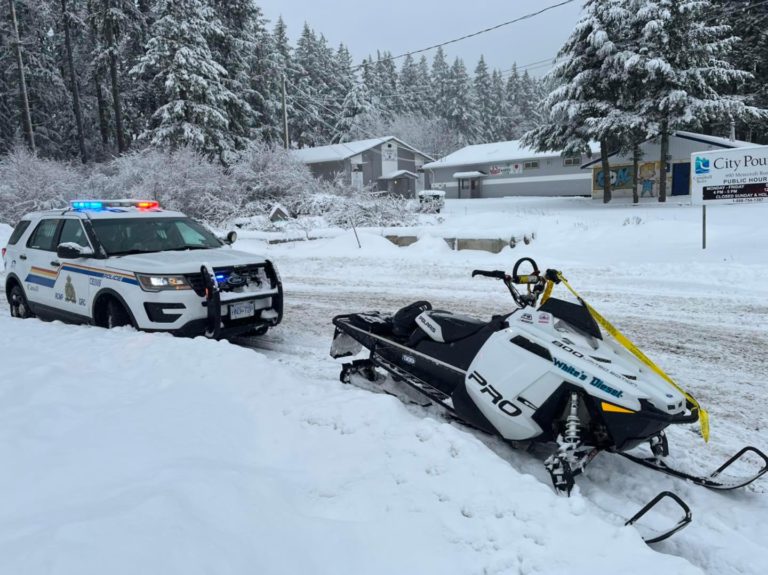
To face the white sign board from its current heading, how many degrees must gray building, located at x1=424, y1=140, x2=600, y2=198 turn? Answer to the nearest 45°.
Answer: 0° — it already faces it

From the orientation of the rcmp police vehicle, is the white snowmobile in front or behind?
in front

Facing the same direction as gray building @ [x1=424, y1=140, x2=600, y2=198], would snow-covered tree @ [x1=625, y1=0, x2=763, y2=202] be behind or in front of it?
in front

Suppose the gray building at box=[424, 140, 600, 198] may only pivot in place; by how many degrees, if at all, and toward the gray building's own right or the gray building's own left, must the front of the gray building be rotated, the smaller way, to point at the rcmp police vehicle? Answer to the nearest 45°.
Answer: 0° — it already faces it

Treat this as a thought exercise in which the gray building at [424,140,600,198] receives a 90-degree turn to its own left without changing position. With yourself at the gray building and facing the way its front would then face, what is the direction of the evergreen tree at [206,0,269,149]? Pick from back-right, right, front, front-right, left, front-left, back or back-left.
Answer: back-right

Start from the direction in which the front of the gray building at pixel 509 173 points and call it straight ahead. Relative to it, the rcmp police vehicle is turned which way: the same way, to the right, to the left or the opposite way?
to the left

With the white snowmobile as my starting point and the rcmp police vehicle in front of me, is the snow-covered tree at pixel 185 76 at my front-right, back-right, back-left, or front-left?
front-right

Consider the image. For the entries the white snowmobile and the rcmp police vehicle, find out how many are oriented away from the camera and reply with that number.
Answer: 0

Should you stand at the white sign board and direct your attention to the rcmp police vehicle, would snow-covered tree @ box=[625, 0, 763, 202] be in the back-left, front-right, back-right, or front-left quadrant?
back-right

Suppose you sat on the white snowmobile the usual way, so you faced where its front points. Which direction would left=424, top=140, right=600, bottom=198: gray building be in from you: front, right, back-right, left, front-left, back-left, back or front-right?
back-left

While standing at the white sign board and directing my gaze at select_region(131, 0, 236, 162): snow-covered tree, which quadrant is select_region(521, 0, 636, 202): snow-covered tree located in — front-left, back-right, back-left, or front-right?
front-right

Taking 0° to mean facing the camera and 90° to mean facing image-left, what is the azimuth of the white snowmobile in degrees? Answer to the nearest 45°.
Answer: approximately 315°

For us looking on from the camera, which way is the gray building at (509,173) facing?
facing the viewer

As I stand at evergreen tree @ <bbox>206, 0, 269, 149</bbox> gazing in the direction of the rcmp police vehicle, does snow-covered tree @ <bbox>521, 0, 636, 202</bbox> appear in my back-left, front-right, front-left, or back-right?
front-left

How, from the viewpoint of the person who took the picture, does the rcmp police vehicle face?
facing the viewer and to the right of the viewer

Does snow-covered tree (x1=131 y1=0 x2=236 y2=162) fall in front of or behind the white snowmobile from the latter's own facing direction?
behind

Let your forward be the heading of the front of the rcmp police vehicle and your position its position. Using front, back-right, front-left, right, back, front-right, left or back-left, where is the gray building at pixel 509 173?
left
